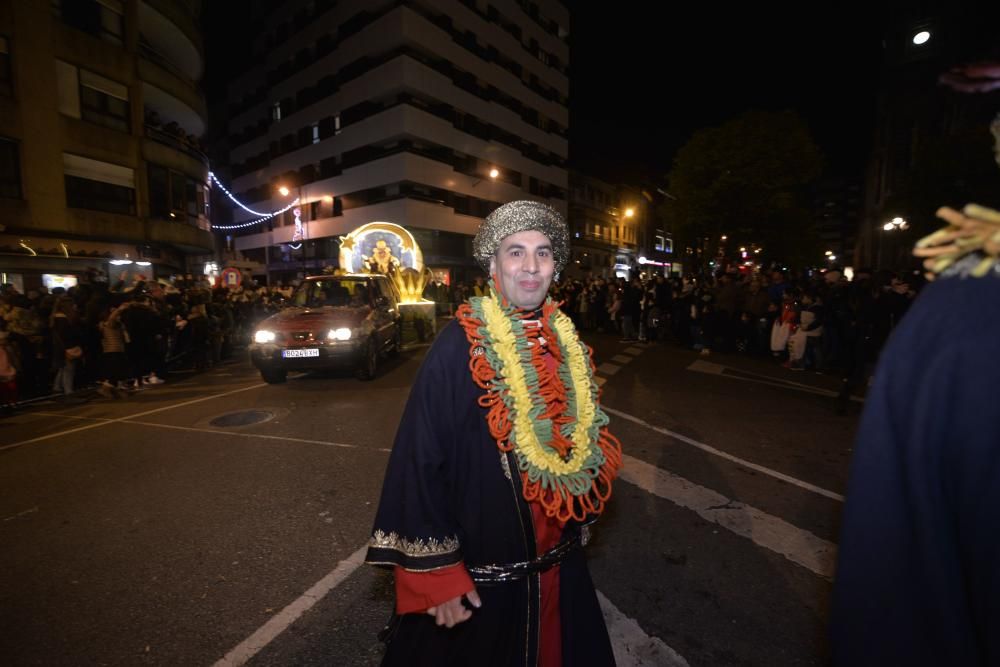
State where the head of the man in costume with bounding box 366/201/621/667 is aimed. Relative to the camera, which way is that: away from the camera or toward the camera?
toward the camera

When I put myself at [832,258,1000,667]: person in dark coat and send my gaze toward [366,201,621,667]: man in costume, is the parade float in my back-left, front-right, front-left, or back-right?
front-right

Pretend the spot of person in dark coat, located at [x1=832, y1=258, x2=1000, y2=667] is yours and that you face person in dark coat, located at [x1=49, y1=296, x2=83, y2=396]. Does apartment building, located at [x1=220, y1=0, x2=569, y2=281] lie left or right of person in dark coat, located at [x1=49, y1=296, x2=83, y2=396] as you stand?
right

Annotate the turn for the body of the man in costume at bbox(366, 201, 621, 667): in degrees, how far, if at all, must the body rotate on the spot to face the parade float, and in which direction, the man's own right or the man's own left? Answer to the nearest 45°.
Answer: approximately 135° to the man's own left

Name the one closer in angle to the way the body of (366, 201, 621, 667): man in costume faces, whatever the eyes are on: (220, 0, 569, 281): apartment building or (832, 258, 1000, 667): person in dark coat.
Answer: the person in dark coat

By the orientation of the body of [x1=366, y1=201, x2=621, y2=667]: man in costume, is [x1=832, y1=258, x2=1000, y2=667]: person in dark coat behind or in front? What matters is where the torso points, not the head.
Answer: in front

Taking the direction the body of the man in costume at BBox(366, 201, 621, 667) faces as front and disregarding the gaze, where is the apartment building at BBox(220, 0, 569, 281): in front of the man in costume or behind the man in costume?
behind

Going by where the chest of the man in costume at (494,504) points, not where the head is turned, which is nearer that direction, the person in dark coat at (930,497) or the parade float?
the person in dark coat

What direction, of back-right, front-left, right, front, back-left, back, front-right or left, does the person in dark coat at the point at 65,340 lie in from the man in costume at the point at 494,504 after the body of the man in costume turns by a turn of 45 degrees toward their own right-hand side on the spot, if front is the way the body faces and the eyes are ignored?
back-right

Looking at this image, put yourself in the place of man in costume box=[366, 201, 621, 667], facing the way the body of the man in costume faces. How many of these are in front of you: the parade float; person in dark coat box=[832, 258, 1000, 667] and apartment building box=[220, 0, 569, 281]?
1
